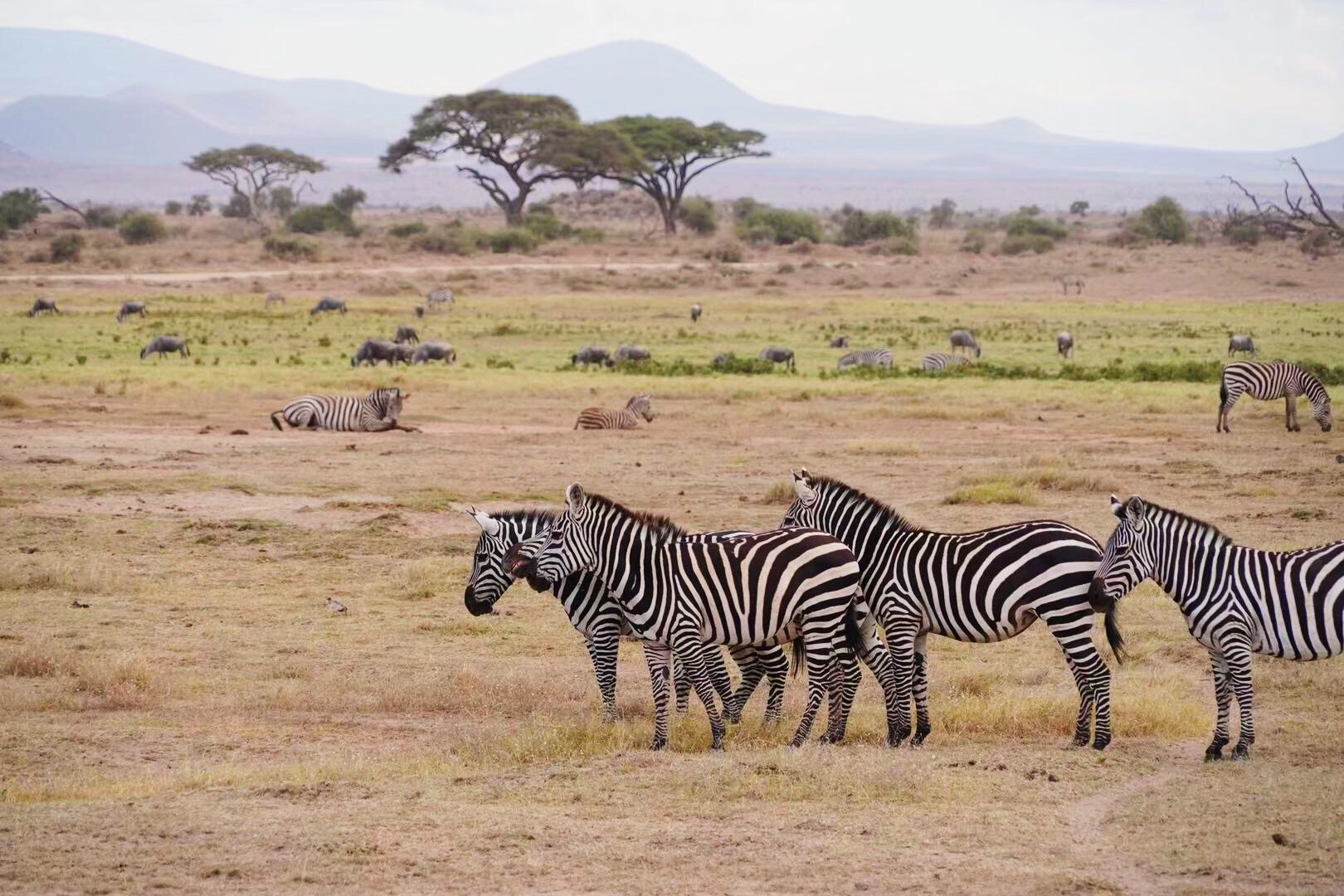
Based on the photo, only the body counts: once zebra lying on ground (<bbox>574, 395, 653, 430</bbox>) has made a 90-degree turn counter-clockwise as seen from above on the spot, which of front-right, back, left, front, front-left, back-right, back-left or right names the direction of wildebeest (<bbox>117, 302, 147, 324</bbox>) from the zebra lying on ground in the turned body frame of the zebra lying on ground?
front-left

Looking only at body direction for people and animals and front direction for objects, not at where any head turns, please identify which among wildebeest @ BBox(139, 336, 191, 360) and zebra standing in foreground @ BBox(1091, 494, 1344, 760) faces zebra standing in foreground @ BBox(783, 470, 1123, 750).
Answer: zebra standing in foreground @ BBox(1091, 494, 1344, 760)

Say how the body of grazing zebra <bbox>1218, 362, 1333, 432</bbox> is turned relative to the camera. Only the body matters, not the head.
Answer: to the viewer's right

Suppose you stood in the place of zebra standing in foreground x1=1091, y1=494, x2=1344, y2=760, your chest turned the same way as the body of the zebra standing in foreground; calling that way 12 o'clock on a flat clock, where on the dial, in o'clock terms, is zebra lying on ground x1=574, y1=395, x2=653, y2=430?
The zebra lying on ground is roughly at 2 o'clock from the zebra standing in foreground.

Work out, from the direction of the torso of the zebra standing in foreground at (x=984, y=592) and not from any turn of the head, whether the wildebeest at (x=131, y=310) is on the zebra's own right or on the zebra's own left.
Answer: on the zebra's own right

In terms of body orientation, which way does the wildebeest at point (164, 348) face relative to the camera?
to the viewer's left

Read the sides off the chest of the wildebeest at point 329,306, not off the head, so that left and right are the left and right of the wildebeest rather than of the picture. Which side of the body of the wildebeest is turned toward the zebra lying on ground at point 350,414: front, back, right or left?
left

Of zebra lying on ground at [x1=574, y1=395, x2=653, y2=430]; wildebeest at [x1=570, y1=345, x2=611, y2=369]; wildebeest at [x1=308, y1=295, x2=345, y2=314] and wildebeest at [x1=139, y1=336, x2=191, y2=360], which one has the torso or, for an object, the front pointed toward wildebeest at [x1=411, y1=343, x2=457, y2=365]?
wildebeest at [x1=570, y1=345, x2=611, y2=369]

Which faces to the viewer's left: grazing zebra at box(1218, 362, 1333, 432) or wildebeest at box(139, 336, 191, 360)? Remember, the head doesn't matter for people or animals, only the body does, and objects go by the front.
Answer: the wildebeest

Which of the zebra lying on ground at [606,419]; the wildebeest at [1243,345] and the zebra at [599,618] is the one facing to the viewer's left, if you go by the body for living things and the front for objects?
the zebra at [599,618]

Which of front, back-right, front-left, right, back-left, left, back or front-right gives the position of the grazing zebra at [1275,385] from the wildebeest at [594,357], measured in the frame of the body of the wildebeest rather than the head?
back-left

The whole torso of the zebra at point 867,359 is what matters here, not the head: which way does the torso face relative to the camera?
to the viewer's left

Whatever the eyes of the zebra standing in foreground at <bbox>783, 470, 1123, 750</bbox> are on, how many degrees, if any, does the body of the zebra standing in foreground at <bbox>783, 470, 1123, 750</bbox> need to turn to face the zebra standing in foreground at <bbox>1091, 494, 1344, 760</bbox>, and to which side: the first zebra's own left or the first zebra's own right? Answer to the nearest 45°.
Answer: approximately 180°

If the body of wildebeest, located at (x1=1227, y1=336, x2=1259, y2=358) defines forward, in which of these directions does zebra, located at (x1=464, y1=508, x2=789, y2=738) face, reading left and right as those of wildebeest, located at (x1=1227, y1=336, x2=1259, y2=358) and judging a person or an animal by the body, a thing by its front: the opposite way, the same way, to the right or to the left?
the opposite way

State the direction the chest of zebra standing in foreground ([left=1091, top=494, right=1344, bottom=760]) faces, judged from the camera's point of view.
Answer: to the viewer's left

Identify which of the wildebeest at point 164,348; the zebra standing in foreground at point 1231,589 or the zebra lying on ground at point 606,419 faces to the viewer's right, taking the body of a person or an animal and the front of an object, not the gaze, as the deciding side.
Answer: the zebra lying on ground
